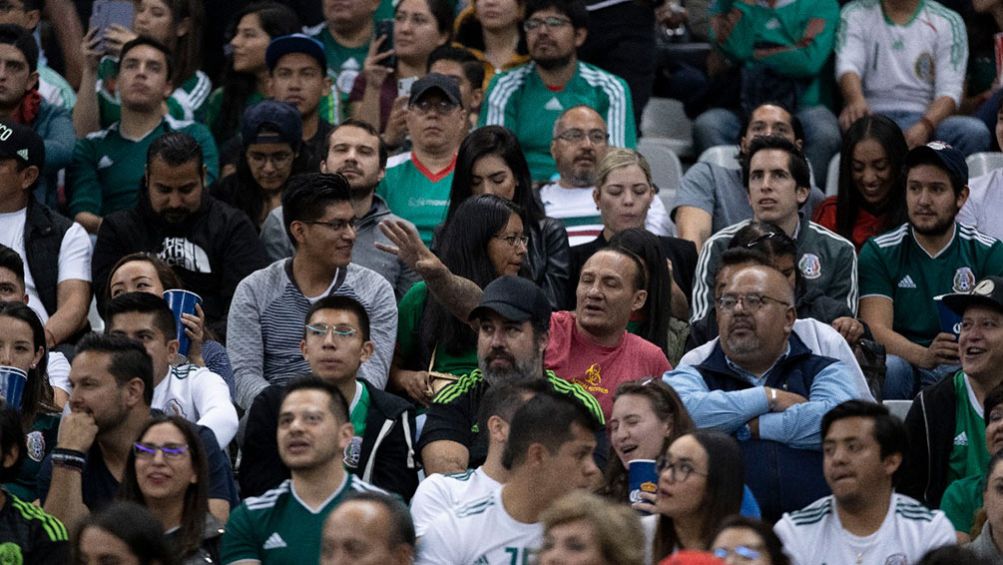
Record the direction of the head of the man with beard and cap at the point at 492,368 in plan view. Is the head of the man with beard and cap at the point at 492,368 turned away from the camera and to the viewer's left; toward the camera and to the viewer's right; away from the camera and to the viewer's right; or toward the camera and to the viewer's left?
toward the camera and to the viewer's left

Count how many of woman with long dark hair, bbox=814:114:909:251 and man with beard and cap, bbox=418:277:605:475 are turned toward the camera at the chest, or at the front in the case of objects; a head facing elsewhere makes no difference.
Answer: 2

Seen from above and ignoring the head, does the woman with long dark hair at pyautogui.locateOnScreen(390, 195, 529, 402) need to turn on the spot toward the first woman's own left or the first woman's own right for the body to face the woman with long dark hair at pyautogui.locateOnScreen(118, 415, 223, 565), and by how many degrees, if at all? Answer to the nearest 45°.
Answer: approximately 90° to the first woman's own right

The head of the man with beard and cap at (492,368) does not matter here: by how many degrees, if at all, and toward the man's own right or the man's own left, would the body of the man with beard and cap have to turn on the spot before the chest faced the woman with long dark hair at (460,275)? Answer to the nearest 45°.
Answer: approximately 180°

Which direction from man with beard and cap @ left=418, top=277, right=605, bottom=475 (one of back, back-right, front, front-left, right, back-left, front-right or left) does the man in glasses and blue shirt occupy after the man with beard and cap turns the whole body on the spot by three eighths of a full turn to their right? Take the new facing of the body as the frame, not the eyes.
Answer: back-right

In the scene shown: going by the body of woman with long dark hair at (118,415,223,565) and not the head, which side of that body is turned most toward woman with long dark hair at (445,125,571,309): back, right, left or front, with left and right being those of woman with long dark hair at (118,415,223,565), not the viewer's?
back

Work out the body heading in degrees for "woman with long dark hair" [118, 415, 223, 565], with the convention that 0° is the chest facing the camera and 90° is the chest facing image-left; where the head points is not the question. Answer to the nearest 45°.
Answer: approximately 45°

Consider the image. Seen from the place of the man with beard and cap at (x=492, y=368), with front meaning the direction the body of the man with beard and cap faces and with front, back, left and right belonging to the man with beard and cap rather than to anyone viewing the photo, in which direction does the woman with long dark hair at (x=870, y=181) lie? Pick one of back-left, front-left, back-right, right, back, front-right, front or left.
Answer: back-left

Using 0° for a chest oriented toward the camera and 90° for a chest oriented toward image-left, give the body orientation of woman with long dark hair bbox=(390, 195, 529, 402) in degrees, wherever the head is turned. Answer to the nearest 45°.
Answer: approximately 315°

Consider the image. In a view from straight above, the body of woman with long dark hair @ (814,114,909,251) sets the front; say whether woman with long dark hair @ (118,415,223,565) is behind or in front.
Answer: in front
